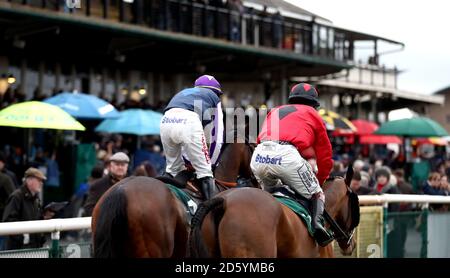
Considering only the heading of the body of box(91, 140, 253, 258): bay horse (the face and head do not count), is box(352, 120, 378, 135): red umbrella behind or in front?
in front

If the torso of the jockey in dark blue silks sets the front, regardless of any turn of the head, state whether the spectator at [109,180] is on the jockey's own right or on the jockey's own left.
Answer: on the jockey's own left

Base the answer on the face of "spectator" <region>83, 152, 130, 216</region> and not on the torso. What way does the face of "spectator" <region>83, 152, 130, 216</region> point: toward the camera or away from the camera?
toward the camera

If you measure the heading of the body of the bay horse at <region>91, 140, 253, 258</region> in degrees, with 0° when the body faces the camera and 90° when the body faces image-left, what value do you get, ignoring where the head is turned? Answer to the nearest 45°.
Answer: approximately 225°

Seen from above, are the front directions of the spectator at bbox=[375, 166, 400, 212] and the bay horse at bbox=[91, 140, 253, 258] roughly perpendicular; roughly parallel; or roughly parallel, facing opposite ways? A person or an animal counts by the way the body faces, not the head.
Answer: roughly parallel, facing opposite ways

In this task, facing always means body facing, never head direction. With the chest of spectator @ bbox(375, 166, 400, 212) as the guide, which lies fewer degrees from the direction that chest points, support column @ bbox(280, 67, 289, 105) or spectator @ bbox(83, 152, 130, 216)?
the spectator

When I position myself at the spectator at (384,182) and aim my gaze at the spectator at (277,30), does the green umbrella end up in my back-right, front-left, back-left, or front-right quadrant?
front-right

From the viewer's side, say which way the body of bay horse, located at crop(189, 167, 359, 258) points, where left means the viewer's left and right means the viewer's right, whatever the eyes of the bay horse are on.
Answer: facing away from the viewer and to the right of the viewer

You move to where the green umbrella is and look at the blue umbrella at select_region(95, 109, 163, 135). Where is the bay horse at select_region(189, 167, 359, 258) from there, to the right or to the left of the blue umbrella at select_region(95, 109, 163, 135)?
left

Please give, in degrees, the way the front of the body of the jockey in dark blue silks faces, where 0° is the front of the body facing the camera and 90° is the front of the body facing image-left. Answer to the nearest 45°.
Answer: approximately 225°

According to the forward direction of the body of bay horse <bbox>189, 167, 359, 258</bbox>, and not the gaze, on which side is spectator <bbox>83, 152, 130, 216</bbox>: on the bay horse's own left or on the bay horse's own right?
on the bay horse's own left

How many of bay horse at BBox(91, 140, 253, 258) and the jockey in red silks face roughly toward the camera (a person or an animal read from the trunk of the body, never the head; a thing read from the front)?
0

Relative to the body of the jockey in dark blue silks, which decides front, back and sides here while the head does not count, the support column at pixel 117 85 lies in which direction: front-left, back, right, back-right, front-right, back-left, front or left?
front-left

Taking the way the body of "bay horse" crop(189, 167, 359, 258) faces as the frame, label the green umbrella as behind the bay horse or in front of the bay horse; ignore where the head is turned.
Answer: in front
